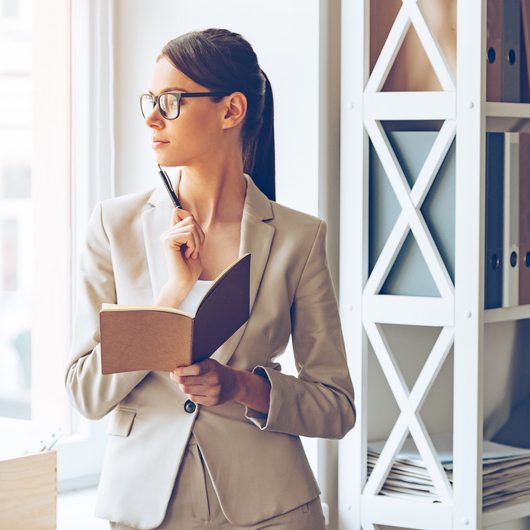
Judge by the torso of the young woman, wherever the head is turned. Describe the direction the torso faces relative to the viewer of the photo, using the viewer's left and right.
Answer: facing the viewer

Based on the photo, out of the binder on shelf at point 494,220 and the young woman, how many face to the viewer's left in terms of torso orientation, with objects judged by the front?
0

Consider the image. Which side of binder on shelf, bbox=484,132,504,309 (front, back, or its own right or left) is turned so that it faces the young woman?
right

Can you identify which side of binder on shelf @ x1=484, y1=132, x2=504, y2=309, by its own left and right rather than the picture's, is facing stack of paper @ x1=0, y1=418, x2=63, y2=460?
right

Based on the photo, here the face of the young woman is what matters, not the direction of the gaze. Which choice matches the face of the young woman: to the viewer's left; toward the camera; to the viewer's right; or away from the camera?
to the viewer's left
